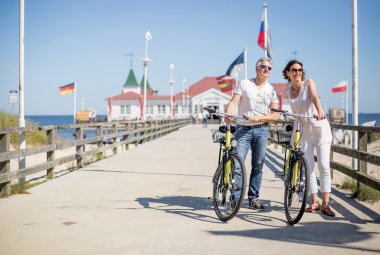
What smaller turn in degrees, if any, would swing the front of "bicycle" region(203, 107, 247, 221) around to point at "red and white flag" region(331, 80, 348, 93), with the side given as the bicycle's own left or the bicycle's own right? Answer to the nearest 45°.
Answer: approximately 180°

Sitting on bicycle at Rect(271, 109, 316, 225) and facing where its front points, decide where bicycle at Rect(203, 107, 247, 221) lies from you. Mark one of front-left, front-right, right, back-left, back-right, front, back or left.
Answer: right

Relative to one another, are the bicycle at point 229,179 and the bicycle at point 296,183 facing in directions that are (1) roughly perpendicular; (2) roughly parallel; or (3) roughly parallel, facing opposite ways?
roughly parallel

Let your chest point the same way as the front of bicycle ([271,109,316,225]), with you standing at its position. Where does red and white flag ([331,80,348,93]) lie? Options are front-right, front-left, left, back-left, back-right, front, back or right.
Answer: back

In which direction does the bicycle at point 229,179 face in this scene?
toward the camera

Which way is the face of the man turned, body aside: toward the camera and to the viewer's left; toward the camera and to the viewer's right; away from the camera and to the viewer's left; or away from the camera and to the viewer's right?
toward the camera and to the viewer's right

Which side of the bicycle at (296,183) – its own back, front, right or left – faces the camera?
front

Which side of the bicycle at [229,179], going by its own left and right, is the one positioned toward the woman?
left

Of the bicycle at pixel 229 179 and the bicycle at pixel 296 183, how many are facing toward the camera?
2
